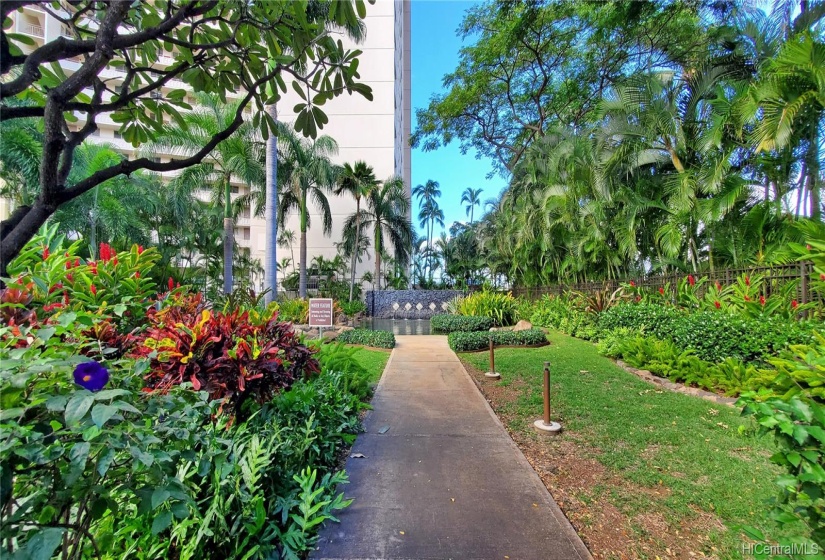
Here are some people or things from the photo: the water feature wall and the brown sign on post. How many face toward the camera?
2

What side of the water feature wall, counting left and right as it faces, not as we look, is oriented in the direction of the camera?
front

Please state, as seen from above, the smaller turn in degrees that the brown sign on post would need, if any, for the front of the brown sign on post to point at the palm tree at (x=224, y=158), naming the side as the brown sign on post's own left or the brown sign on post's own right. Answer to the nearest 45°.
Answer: approximately 135° to the brown sign on post's own right

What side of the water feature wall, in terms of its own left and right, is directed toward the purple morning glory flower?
front

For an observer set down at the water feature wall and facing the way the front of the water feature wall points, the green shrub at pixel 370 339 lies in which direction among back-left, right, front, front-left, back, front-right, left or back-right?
front

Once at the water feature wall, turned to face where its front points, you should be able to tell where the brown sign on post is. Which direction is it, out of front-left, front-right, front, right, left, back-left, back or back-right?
front

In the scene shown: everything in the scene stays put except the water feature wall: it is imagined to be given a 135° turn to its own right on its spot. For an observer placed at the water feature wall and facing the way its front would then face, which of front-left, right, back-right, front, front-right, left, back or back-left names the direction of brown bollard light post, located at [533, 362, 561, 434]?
back-left

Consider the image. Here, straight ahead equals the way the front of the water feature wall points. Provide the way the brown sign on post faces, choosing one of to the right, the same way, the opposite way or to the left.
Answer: the same way

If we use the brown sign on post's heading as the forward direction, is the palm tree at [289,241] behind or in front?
behind

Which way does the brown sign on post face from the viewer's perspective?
toward the camera

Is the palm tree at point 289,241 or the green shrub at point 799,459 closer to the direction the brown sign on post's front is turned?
the green shrub
